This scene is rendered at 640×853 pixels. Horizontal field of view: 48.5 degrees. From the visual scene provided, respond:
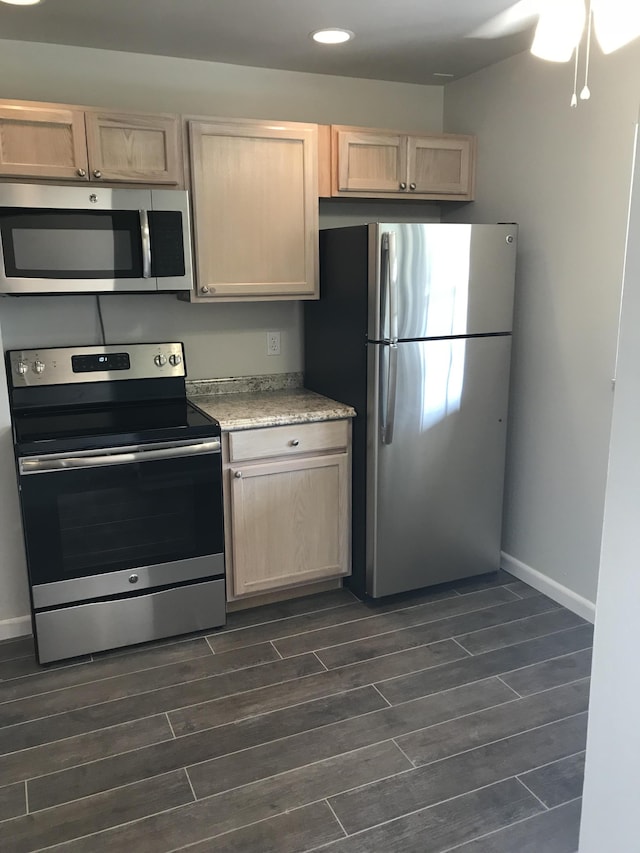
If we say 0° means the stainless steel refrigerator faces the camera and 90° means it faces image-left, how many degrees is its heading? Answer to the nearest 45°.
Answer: approximately 315°

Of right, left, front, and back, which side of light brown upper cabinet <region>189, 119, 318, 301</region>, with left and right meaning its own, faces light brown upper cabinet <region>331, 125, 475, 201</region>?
left

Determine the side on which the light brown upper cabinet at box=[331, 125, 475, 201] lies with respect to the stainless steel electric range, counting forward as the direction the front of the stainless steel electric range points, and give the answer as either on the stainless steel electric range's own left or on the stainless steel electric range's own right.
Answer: on the stainless steel electric range's own left

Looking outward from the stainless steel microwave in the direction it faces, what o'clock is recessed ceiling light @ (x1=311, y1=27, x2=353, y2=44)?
The recessed ceiling light is roughly at 9 o'clock from the stainless steel microwave.

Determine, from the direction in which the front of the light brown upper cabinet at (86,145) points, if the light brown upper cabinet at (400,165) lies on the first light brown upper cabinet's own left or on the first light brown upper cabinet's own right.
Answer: on the first light brown upper cabinet's own left

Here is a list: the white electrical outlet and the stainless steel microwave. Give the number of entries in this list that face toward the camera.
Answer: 2

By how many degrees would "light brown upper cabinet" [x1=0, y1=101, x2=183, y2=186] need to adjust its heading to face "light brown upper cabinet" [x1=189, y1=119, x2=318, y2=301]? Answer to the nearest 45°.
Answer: approximately 90° to its left
